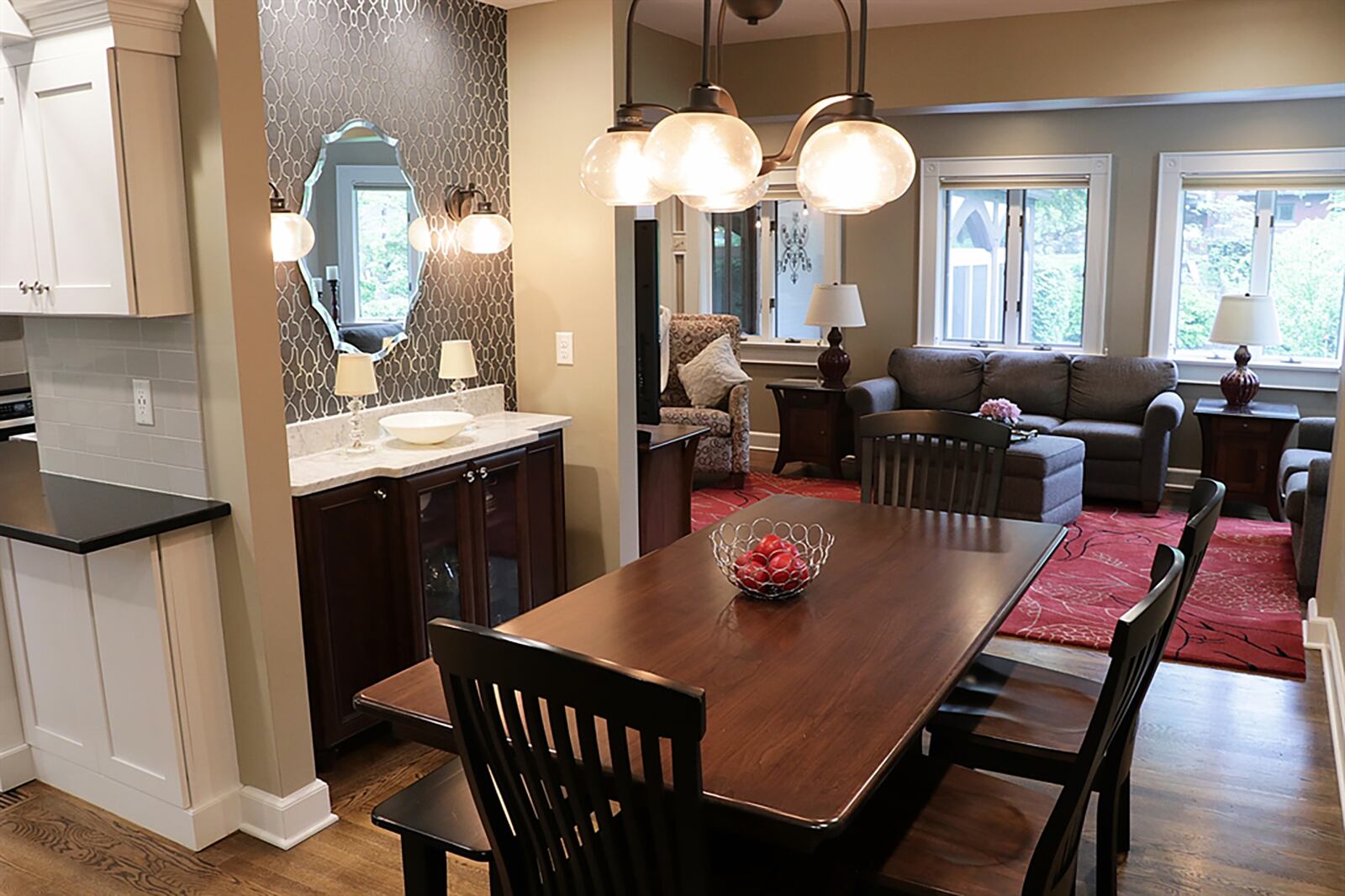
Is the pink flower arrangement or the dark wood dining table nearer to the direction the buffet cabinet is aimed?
the dark wood dining table

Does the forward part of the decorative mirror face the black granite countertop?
no

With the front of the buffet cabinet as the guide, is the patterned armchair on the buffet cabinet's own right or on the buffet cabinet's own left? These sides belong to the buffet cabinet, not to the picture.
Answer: on the buffet cabinet's own left

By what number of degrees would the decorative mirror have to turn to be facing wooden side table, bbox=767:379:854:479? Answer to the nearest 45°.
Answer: approximately 90° to its left

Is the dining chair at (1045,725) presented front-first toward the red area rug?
no

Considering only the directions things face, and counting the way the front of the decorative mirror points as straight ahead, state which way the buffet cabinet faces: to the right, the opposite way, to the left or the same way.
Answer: the same way

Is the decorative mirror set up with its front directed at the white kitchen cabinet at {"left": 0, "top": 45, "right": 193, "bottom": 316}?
no

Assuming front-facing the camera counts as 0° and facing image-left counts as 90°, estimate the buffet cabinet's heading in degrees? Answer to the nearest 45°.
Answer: approximately 315°

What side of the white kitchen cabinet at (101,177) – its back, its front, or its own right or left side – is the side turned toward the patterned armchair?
back

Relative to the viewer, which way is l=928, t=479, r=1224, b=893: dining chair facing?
to the viewer's left

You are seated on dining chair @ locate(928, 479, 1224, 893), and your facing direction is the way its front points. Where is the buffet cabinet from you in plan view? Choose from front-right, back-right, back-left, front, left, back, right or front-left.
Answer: front

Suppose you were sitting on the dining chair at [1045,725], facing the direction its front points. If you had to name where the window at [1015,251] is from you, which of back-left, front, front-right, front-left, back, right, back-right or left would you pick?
right

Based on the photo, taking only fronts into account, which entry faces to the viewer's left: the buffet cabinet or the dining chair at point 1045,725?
the dining chair

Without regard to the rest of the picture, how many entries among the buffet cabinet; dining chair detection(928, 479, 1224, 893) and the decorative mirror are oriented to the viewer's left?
1

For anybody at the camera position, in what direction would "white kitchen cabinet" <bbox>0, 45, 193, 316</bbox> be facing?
facing the viewer and to the left of the viewer
